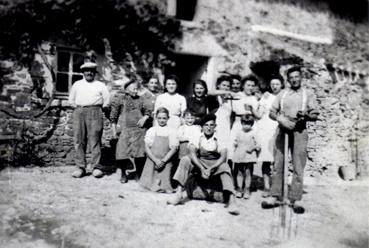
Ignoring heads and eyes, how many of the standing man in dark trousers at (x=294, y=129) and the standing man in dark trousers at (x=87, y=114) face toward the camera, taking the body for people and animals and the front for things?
2

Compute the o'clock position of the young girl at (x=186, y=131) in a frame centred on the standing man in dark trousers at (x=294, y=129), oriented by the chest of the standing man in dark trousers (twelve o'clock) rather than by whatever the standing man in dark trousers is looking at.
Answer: The young girl is roughly at 3 o'clock from the standing man in dark trousers.

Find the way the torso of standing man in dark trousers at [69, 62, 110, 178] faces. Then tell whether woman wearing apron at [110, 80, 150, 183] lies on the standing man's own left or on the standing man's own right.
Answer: on the standing man's own left

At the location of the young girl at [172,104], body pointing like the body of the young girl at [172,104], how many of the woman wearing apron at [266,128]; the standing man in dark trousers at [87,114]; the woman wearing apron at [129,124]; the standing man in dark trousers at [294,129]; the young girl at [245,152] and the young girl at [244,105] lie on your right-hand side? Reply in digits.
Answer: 2

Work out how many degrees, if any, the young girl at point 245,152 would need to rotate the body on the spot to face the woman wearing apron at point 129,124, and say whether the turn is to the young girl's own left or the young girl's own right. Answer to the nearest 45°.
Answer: approximately 90° to the young girl's own right

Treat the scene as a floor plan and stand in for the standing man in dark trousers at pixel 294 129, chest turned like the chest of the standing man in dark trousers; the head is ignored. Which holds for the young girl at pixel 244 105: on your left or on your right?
on your right

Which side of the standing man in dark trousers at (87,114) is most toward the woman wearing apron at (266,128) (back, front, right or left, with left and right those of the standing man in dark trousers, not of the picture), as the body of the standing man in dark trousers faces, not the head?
left

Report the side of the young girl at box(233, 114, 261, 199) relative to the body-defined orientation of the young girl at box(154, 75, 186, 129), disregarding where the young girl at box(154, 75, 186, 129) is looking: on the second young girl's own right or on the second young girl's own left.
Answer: on the second young girl's own left

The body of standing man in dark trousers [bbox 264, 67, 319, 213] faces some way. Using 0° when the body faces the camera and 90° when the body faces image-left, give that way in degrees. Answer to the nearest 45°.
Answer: approximately 0°

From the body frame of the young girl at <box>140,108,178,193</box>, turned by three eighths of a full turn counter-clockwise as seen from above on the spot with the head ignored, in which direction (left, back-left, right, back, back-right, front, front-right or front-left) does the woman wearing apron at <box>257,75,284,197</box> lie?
front-right

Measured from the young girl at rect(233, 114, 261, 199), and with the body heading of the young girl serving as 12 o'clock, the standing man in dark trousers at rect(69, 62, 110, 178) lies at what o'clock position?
The standing man in dark trousers is roughly at 3 o'clock from the young girl.

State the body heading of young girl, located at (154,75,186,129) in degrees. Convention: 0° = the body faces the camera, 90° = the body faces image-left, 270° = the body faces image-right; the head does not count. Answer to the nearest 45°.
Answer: approximately 0°
